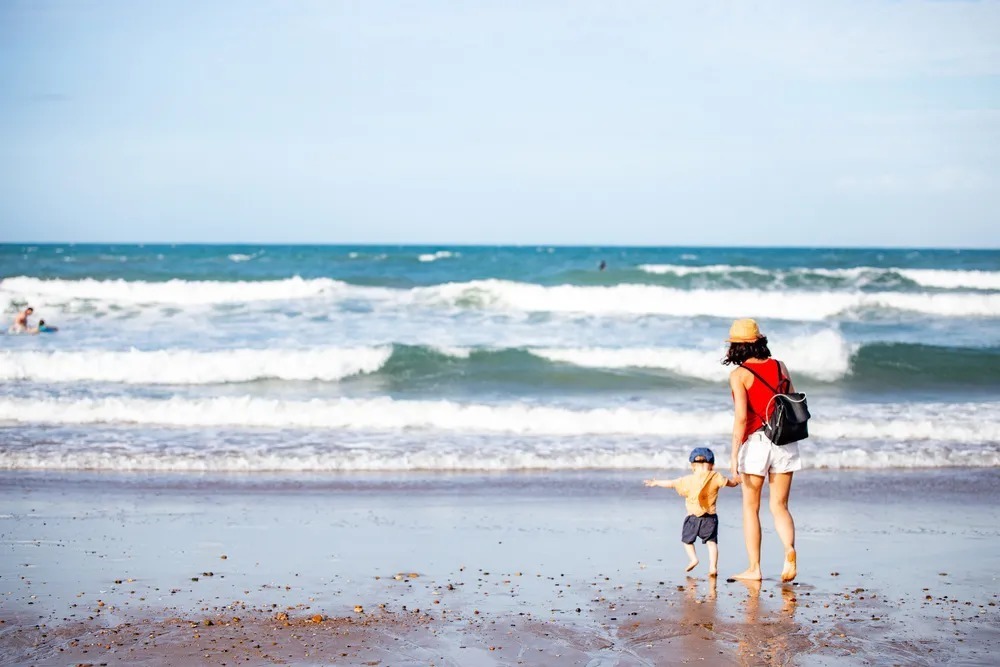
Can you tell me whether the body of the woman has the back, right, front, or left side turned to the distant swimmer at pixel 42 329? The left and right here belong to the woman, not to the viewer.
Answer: front

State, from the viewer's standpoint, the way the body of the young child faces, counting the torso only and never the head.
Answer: away from the camera

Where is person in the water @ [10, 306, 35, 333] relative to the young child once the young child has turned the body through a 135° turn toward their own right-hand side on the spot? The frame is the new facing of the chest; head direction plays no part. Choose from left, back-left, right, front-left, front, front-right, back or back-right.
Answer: back

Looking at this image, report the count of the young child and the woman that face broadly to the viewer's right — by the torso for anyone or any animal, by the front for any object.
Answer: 0

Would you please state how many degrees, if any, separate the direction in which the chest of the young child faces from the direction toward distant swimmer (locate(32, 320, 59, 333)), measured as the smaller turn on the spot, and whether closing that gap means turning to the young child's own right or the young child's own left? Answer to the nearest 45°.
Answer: approximately 45° to the young child's own left

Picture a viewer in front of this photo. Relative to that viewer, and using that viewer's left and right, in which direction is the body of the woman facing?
facing away from the viewer and to the left of the viewer

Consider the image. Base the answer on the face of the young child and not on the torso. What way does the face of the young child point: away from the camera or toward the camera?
away from the camera

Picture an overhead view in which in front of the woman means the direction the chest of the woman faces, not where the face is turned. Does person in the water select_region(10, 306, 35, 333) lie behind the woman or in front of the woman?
in front
